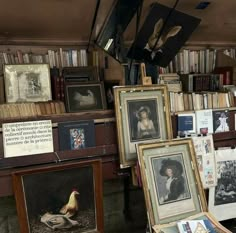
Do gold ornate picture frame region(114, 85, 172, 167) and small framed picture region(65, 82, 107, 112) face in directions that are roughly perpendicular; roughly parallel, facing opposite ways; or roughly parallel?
roughly parallel

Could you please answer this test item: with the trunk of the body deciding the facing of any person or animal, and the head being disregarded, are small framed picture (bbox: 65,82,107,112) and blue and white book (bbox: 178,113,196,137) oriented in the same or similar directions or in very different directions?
same or similar directions

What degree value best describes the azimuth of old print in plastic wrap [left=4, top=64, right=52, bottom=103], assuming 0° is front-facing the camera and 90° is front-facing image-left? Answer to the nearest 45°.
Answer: approximately 0°

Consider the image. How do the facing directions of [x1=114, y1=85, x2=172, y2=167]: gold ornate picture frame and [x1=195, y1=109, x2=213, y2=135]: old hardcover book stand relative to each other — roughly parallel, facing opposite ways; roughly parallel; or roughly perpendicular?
roughly parallel

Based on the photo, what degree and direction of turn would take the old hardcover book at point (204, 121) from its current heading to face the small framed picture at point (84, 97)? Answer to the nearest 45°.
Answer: approximately 45° to its right

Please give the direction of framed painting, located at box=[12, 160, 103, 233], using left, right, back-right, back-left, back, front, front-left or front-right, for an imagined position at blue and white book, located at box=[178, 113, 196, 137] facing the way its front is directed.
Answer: front-right

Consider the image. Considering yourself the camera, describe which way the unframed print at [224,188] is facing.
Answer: facing the viewer

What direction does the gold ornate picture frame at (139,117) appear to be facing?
toward the camera

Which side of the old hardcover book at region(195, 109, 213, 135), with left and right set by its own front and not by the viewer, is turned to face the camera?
front
